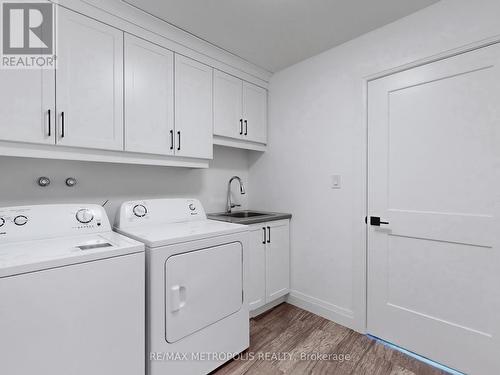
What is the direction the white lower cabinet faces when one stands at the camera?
facing the viewer and to the right of the viewer

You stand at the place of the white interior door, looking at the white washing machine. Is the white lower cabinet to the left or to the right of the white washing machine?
right

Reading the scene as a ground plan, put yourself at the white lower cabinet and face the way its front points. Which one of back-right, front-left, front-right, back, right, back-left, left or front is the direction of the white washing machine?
right

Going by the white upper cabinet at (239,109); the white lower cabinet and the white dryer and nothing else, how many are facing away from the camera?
0

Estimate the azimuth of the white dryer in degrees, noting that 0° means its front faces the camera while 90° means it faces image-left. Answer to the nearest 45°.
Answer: approximately 315°

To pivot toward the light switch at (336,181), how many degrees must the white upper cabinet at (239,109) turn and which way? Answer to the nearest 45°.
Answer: approximately 45° to its left

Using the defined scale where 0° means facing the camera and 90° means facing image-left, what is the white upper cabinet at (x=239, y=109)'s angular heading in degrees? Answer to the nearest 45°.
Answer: approximately 315°

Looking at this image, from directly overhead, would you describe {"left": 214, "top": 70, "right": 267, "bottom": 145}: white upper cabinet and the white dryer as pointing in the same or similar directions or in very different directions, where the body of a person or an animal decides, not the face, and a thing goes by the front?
same or similar directions

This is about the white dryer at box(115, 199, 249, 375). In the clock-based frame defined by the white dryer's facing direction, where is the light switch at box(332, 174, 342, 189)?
The light switch is roughly at 10 o'clock from the white dryer.

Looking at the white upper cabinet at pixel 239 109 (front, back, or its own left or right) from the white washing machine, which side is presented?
right
